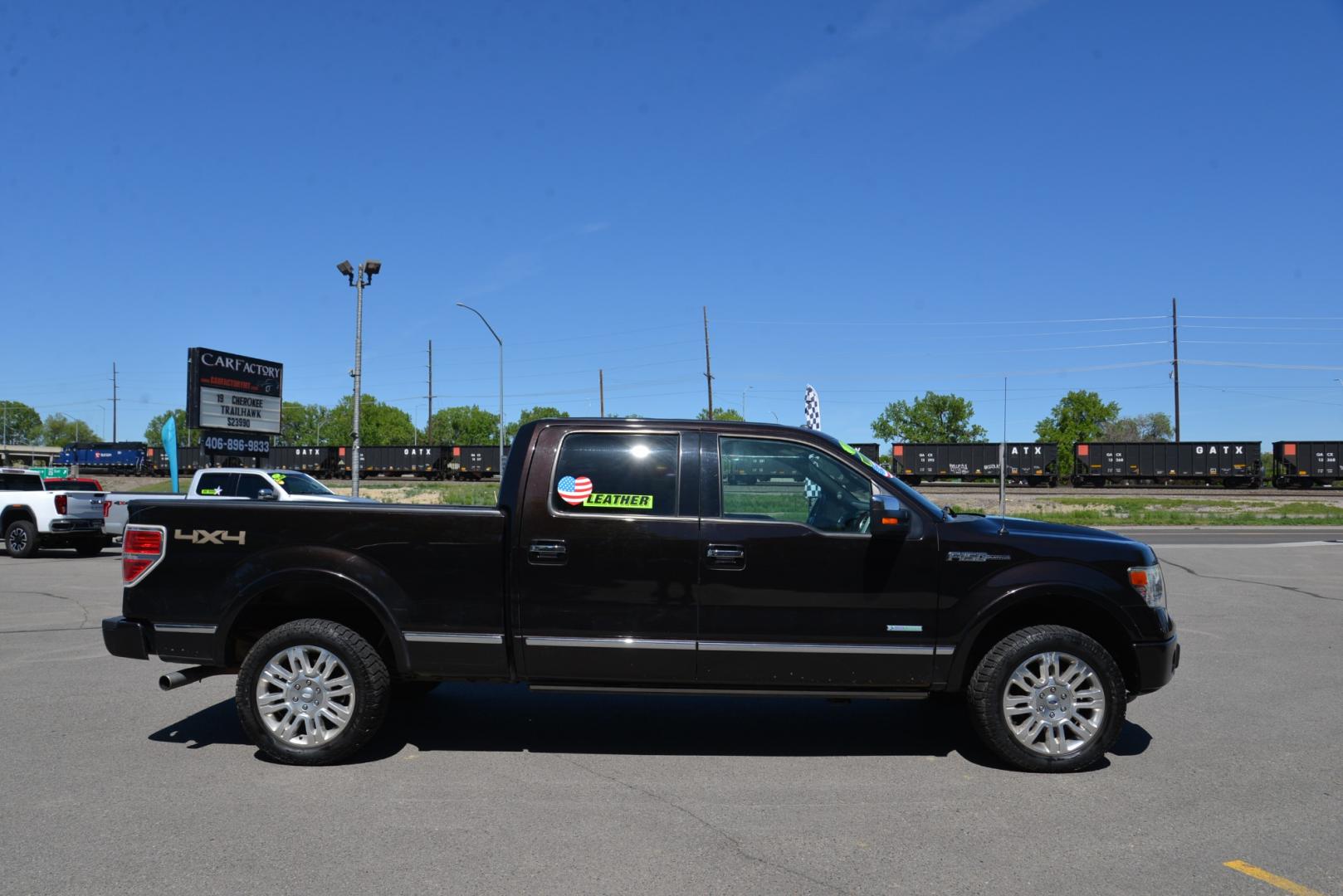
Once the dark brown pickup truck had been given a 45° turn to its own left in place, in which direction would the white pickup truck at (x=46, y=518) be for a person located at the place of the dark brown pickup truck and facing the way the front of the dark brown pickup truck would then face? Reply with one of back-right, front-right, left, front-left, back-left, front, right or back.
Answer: left

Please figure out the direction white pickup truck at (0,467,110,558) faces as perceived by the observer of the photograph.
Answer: facing away from the viewer and to the left of the viewer

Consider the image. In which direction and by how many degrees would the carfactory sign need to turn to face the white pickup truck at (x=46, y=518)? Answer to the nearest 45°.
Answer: approximately 45° to its right

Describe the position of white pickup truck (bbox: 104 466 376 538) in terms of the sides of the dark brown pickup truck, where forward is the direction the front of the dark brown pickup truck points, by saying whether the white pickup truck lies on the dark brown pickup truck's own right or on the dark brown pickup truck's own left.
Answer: on the dark brown pickup truck's own left

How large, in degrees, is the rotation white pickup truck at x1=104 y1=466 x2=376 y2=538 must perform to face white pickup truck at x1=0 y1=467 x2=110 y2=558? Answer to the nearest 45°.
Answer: approximately 180°

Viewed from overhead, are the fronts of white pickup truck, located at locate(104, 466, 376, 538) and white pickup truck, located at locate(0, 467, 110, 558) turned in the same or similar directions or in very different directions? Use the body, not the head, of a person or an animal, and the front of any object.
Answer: very different directions

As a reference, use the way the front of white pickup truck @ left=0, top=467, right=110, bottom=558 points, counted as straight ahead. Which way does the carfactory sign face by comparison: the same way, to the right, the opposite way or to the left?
the opposite way

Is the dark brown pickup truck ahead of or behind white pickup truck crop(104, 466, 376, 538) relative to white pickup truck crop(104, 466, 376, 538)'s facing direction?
ahead

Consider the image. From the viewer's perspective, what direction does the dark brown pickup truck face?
to the viewer's right

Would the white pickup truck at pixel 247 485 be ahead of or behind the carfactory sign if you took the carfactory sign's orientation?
ahead

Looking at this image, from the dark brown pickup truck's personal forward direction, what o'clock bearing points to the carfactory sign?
The carfactory sign is roughly at 8 o'clock from the dark brown pickup truck.

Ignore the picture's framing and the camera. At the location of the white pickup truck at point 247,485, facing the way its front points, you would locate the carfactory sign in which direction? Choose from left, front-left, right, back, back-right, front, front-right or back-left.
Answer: back-left

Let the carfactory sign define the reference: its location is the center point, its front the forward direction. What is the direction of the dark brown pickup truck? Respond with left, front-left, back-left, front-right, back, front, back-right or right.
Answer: front-right
